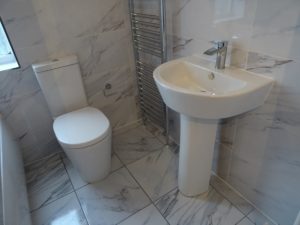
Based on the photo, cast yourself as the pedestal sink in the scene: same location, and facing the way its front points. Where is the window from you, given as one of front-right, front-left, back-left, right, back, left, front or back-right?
front-right

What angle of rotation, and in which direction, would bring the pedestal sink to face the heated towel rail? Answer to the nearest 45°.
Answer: approximately 90° to its right

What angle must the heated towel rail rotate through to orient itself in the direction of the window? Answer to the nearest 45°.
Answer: approximately 45° to its right

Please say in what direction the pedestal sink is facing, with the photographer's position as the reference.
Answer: facing the viewer and to the left of the viewer

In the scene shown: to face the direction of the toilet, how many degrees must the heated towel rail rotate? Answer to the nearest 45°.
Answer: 0° — it already faces it

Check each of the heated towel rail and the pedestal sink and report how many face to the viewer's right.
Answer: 0

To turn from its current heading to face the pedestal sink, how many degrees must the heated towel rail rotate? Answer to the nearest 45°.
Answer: approximately 45° to its left
